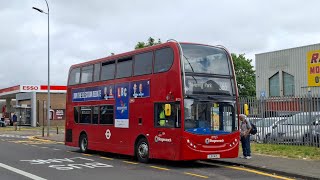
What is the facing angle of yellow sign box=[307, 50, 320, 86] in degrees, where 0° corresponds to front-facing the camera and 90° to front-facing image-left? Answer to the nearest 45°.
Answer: approximately 45°

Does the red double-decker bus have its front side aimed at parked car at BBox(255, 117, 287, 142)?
no

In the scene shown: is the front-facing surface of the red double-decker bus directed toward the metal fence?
no

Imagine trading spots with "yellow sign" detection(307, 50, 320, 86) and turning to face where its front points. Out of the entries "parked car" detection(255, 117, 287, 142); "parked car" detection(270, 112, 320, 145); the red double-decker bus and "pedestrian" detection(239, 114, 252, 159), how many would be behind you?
0

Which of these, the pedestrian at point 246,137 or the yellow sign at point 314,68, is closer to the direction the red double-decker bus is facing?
the pedestrian

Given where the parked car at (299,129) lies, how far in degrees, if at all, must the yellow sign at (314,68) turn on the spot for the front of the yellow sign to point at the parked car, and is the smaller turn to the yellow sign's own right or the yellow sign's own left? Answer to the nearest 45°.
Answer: approximately 45° to the yellow sign's own left

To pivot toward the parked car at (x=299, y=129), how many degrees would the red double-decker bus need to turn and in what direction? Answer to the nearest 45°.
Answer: approximately 90° to its left

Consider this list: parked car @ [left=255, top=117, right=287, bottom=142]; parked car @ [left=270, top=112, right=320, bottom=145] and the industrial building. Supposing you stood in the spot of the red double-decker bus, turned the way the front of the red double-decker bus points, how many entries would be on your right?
0

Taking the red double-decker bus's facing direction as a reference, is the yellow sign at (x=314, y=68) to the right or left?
on its left

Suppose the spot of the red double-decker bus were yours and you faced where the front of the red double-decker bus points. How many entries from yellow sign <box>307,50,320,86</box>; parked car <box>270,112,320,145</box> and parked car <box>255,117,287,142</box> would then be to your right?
0

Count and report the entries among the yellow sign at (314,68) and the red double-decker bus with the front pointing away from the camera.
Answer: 0

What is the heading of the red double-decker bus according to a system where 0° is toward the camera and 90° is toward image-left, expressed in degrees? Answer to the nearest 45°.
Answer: approximately 315°

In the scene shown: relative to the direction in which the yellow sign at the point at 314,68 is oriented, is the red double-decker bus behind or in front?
in front

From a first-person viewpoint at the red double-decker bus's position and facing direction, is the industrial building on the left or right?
on its left
